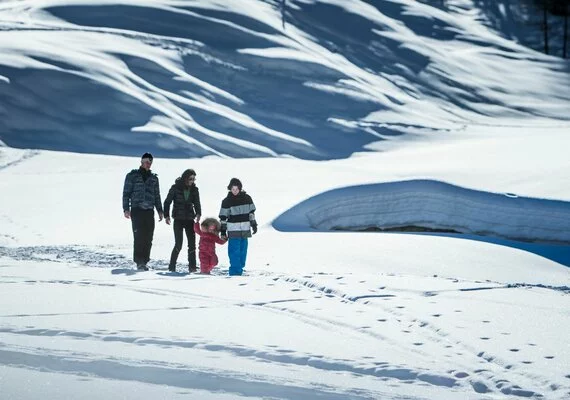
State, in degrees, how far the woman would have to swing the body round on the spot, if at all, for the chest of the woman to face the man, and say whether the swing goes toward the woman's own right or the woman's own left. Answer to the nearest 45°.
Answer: approximately 135° to the woman's own right

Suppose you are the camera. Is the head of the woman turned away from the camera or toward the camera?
toward the camera

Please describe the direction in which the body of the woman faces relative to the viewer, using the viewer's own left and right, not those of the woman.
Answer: facing the viewer and to the right of the viewer

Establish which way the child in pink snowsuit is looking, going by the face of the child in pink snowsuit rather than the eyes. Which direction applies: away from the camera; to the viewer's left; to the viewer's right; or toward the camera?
toward the camera
